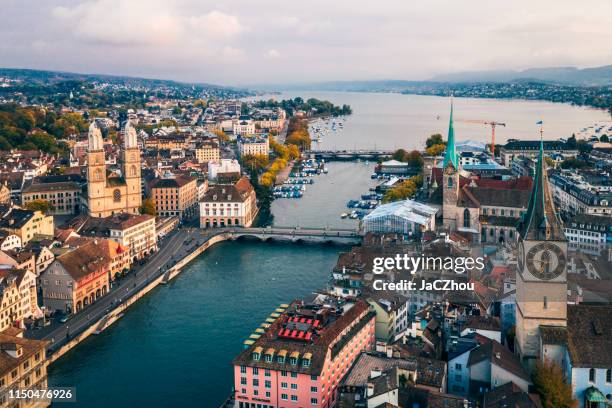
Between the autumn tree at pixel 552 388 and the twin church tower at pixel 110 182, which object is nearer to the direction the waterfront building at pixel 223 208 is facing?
the autumn tree

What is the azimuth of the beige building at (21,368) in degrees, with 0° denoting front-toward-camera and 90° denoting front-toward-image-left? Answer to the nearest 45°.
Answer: approximately 315°

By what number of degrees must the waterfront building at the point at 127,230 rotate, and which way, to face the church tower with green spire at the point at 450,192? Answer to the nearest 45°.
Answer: approximately 45° to its left

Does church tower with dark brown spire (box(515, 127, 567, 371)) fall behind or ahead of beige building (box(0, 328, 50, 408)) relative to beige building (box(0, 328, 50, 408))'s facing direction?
ahead

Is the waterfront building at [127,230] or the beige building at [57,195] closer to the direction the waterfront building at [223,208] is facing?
the waterfront building

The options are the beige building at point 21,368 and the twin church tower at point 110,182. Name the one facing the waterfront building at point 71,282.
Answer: the twin church tower

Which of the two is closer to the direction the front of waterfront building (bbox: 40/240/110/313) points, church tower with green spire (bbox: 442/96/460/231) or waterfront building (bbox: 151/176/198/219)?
the church tower with green spire

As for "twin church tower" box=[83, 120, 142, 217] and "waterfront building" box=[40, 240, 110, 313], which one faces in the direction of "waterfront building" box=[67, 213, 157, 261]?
the twin church tower

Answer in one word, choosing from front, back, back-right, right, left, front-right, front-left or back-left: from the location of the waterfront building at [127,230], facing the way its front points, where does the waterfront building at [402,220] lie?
front-left
